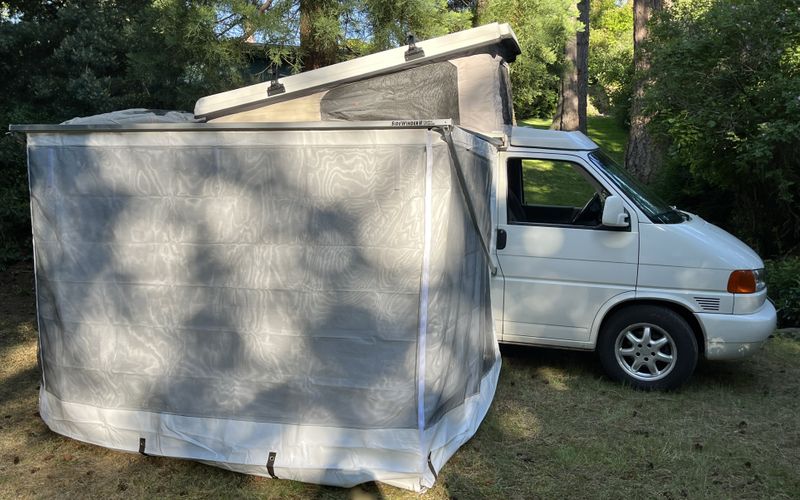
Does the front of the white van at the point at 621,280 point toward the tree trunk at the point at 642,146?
no

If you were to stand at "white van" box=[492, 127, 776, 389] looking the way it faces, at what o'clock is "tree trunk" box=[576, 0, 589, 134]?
The tree trunk is roughly at 9 o'clock from the white van.

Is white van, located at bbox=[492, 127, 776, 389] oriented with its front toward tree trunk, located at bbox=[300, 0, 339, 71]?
no

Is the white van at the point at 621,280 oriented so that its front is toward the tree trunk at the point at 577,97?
no

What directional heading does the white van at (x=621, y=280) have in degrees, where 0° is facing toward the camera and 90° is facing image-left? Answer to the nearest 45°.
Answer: approximately 270°

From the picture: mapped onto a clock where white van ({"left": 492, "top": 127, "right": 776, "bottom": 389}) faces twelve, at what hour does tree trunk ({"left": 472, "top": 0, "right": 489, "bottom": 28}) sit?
The tree trunk is roughly at 8 o'clock from the white van.

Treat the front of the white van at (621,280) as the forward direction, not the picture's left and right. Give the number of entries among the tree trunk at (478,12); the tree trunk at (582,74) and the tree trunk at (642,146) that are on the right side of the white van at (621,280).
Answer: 0
